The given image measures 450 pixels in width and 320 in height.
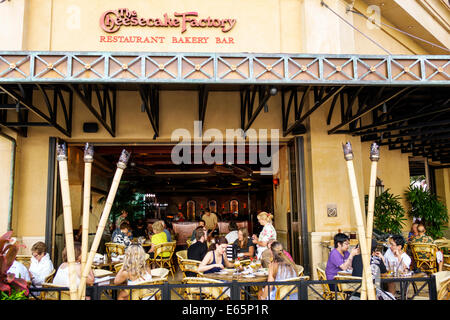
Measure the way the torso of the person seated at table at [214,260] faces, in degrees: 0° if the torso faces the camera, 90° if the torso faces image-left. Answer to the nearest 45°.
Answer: approximately 315°

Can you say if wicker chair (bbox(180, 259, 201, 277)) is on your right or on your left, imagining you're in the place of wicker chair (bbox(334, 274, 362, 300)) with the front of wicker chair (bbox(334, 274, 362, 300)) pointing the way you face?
on your left

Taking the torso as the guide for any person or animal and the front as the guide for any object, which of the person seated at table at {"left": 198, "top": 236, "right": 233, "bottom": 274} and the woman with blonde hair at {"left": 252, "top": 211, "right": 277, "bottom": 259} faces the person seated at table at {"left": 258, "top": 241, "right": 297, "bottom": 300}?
the person seated at table at {"left": 198, "top": 236, "right": 233, "bottom": 274}

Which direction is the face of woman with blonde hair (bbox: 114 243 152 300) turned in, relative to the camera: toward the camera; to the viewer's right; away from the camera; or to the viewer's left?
away from the camera

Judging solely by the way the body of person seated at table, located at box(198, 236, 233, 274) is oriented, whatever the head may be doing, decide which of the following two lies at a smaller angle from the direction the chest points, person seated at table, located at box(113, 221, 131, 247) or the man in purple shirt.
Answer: the man in purple shirt

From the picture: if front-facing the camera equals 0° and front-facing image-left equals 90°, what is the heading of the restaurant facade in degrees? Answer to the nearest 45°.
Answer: approximately 0°

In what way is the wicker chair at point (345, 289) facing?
away from the camera

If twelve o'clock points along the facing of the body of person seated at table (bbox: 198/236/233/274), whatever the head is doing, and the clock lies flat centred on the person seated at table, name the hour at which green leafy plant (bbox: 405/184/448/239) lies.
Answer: The green leafy plant is roughly at 9 o'clock from the person seated at table.

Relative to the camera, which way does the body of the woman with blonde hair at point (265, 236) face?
to the viewer's left
